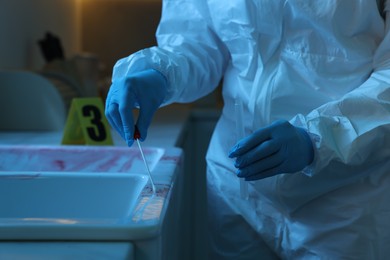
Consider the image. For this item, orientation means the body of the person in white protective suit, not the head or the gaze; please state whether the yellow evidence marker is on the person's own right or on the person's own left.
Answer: on the person's own right

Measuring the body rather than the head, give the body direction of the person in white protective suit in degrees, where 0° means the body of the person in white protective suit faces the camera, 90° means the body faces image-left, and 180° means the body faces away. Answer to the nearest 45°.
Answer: approximately 45°
